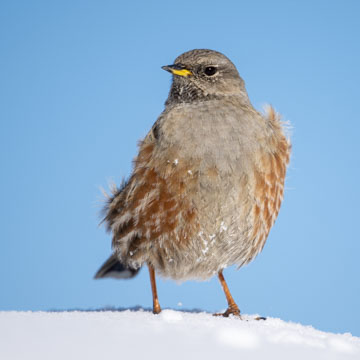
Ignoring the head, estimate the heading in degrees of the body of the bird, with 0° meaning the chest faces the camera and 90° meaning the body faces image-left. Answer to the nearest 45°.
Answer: approximately 315°
